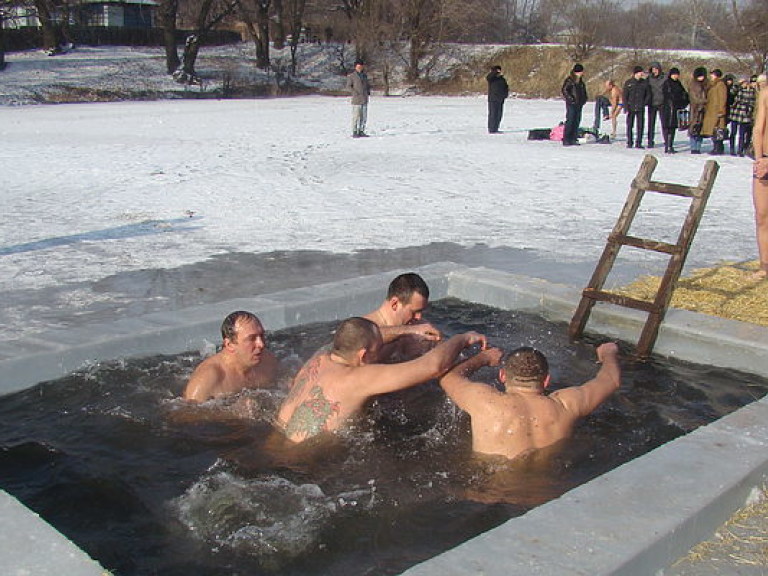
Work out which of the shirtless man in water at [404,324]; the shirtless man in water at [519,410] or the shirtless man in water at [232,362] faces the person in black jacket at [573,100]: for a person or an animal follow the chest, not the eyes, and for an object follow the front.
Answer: the shirtless man in water at [519,410]

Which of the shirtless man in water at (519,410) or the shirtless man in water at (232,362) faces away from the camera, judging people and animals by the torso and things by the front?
the shirtless man in water at (519,410)

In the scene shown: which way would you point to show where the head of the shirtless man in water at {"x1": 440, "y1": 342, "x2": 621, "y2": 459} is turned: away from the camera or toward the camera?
away from the camera

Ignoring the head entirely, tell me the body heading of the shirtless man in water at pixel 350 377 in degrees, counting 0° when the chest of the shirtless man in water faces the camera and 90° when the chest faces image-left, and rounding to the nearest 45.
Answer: approximately 225°

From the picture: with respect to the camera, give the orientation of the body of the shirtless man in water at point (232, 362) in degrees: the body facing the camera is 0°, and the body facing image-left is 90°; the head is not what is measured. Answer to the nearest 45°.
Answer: approximately 315°

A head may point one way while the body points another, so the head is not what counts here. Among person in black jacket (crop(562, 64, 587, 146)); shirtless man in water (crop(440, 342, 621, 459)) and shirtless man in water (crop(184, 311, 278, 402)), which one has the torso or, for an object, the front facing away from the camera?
shirtless man in water (crop(440, 342, 621, 459))

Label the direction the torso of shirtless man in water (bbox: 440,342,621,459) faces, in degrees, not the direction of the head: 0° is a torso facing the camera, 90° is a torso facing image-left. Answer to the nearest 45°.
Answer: approximately 180°

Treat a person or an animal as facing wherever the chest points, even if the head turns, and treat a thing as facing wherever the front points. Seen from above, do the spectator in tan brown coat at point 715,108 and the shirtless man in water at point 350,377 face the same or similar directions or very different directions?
very different directions

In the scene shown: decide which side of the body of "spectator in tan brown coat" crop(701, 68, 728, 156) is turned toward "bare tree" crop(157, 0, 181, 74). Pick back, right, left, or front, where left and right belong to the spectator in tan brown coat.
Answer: right

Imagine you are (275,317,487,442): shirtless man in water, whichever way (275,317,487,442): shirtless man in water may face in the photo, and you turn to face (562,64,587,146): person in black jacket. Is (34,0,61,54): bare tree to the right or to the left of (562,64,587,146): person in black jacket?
left
